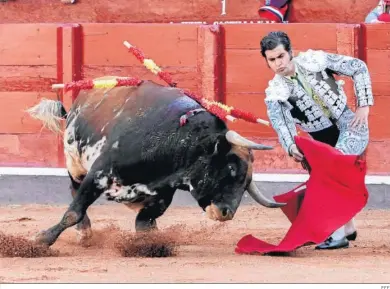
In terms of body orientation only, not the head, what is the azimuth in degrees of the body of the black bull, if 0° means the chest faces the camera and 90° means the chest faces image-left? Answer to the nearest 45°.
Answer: approximately 270°
